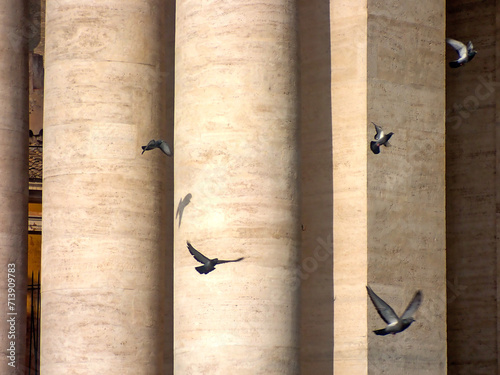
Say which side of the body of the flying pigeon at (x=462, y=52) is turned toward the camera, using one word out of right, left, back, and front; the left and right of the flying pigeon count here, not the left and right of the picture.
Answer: right
